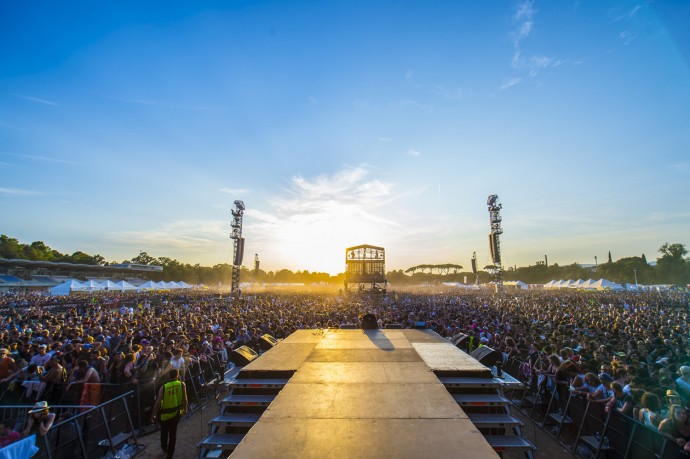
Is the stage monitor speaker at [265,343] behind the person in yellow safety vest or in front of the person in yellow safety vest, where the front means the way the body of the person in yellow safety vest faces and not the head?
in front

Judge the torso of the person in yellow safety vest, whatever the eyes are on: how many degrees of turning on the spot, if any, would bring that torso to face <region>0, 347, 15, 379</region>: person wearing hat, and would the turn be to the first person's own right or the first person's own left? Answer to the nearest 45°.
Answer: approximately 45° to the first person's own left

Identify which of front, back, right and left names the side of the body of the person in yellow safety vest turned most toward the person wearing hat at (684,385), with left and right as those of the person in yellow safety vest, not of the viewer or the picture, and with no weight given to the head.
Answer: right

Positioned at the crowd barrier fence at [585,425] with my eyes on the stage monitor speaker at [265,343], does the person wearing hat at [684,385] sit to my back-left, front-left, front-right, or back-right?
back-right

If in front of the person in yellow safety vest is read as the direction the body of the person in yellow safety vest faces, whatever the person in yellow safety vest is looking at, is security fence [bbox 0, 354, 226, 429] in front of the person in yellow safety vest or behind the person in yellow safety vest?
in front

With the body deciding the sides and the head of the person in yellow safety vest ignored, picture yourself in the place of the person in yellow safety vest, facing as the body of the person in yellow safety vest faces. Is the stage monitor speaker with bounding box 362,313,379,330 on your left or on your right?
on your right

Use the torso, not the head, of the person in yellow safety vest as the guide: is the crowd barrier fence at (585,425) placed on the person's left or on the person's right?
on the person's right

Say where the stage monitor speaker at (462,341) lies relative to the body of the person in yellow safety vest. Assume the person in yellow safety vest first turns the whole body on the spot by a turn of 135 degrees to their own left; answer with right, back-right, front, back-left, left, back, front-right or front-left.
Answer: back-left

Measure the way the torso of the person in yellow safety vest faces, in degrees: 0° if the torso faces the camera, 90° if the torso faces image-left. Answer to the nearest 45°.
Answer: approximately 180°
